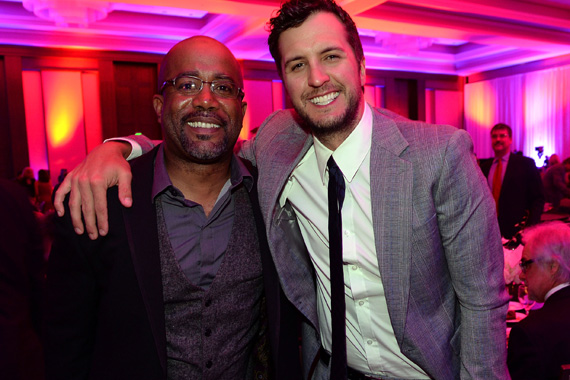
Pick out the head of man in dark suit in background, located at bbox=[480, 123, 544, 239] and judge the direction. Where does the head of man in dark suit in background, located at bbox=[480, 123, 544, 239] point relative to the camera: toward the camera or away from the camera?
toward the camera

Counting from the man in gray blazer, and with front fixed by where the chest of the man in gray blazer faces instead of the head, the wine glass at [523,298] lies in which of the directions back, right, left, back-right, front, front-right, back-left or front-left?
back-left

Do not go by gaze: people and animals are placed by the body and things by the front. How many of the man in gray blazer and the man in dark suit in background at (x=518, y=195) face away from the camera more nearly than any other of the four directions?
0

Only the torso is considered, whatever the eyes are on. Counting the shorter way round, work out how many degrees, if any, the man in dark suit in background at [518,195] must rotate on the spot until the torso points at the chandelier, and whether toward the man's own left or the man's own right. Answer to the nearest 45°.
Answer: approximately 45° to the man's own right

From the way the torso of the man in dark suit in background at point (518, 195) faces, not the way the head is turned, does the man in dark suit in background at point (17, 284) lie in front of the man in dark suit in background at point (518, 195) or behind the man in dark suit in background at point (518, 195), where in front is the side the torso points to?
in front

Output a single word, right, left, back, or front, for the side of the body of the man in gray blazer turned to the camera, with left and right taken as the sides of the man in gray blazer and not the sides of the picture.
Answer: front

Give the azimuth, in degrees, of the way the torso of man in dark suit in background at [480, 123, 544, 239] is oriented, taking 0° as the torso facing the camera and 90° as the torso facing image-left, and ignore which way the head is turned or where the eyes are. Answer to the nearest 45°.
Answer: approximately 45°

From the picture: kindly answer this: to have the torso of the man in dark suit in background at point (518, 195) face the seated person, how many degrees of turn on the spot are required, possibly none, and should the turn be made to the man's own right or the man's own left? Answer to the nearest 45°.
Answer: approximately 45° to the man's own left

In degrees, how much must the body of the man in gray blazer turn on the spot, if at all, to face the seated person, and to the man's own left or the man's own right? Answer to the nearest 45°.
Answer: approximately 135° to the man's own left

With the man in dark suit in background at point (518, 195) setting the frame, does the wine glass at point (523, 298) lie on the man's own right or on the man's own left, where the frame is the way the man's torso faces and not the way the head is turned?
on the man's own left

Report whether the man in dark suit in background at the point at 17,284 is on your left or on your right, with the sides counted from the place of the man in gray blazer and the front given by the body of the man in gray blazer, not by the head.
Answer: on your right

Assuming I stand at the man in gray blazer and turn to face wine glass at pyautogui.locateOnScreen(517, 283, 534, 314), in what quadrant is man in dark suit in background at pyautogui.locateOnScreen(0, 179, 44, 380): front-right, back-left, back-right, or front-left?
back-left
